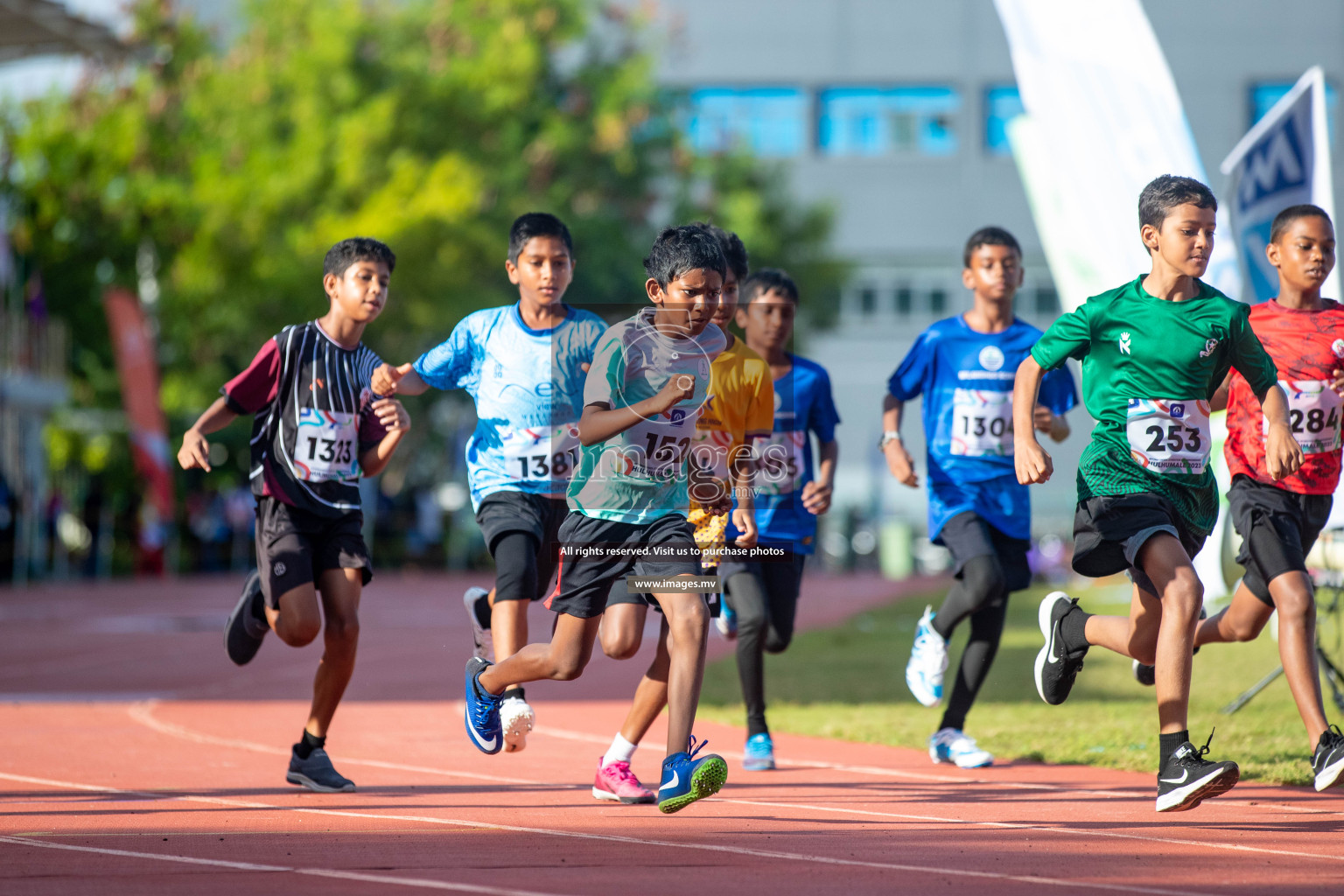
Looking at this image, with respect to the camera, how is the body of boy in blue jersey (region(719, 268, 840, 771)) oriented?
toward the camera

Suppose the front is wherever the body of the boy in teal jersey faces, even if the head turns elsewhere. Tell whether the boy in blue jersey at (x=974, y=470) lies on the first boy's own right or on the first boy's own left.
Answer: on the first boy's own left

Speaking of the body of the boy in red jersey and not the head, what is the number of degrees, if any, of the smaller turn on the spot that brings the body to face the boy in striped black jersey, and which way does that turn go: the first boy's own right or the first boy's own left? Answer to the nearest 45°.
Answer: approximately 135° to the first boy's own right

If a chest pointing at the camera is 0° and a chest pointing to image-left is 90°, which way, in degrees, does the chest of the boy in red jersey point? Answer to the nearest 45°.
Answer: approximately 315°

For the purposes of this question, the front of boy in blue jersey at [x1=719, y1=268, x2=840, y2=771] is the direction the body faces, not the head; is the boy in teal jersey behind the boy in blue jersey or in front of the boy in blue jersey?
in front

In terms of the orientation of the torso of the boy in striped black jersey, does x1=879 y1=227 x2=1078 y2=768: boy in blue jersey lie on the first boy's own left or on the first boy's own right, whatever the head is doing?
on the first boy's own left

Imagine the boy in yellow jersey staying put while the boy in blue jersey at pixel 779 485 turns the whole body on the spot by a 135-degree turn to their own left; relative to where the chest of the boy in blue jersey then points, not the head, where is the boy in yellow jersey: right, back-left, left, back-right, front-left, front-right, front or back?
back-right

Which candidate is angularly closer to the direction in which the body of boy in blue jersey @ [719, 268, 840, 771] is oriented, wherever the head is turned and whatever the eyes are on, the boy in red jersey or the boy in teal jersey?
the boy in teal jersey

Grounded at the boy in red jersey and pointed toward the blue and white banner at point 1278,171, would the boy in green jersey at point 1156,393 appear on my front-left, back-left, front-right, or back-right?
back-left

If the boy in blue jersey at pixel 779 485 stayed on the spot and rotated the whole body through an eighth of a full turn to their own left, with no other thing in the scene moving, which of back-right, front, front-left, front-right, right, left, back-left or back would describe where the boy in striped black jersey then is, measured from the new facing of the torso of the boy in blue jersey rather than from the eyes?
right
